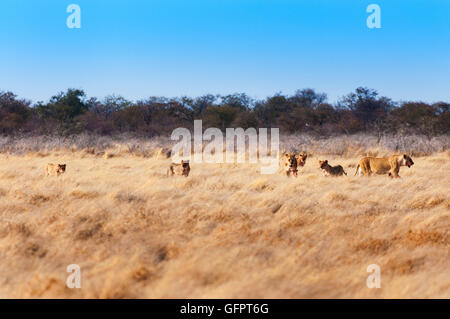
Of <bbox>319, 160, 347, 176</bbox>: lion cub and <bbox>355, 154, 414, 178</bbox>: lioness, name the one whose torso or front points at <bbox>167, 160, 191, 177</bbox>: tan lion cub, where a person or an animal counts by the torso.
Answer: <bbox>319, 160, 347, 176</bbox>: lion cub

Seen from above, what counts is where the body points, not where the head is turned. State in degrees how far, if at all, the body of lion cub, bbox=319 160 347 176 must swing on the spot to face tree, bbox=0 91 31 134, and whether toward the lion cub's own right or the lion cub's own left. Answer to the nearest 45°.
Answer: approximately 45° to the lion cub's own right

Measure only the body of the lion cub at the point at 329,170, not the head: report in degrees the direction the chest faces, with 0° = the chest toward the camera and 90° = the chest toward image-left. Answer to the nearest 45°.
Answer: approximately 90°

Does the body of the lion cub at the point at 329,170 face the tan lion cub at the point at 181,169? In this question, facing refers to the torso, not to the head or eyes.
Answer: yes

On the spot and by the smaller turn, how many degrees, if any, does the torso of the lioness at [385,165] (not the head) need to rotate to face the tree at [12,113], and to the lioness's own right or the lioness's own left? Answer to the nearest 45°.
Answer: approximately 135° to the lioness's own left

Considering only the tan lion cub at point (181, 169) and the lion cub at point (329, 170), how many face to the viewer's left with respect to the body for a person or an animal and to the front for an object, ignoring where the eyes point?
1

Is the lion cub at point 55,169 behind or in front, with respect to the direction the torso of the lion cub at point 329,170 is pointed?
in front

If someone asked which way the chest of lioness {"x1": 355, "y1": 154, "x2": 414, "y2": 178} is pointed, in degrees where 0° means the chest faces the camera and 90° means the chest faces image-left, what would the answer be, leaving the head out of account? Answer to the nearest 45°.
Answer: approximately 270°

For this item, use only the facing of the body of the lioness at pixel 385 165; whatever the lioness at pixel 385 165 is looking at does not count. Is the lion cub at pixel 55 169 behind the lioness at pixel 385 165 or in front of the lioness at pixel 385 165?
behind

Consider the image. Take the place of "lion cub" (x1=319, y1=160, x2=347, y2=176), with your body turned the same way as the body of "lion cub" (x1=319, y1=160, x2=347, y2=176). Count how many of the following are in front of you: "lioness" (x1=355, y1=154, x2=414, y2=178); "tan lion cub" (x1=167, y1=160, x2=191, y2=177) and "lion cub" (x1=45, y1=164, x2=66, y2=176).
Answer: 2

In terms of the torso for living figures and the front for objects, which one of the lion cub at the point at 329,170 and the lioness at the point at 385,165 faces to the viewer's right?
the lioness at the point at 385,165

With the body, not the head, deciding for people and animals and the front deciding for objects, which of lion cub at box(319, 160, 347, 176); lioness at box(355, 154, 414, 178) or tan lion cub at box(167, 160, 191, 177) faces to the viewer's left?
lion cub at box(319, 160, 347, 176)

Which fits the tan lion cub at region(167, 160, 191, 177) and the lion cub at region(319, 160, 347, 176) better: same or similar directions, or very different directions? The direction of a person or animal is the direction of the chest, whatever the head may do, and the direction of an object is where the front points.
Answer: very different directions
